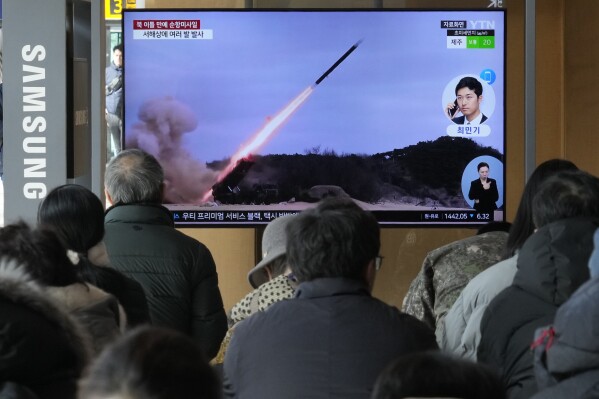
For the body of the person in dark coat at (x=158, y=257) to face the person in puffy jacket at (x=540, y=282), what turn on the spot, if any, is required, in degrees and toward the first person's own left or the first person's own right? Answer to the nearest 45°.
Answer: approximately 135° to the first person's own right

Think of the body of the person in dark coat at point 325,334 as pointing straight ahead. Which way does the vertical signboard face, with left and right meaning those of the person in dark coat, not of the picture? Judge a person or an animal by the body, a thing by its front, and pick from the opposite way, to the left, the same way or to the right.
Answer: the opposite way

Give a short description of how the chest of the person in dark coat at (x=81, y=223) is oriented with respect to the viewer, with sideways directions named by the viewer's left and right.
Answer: facing away from the viewer and to the right of the viewer

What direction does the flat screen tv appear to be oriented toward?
toward the camera

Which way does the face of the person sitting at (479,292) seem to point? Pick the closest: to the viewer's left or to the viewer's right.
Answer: to the viewer's left

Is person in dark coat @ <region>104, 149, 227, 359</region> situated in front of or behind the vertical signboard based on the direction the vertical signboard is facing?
in front

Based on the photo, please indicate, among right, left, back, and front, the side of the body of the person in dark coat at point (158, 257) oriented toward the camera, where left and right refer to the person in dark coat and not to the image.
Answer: back

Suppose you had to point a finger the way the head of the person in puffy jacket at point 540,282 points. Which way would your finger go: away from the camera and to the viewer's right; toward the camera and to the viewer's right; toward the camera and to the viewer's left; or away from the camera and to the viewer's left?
away from the camera and to the viewer's left

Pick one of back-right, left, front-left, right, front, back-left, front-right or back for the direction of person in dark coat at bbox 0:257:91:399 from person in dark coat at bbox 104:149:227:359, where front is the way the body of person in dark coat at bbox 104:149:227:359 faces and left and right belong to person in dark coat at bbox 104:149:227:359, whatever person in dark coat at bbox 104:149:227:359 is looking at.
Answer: back

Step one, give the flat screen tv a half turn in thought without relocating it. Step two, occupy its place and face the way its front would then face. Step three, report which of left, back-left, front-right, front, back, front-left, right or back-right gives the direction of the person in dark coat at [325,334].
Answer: back

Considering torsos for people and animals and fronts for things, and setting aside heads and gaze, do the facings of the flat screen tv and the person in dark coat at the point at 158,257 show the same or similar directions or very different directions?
very different directions

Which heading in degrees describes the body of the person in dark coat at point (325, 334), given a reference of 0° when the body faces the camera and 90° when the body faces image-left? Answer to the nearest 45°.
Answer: approximately 180°

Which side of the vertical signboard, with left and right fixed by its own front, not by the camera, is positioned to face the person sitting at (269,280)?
front

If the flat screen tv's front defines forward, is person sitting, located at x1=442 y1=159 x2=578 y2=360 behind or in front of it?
in front
